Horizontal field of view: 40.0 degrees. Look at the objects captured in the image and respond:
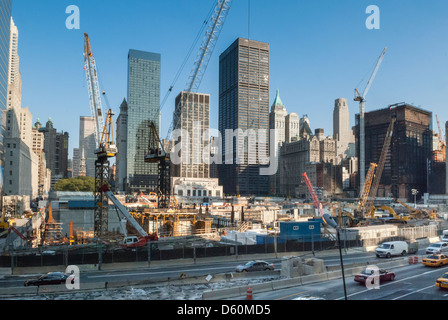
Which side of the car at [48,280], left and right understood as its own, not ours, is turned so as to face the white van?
back

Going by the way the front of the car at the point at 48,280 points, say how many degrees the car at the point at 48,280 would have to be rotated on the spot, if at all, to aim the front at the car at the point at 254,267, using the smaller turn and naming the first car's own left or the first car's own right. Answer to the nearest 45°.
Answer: approximately 180°

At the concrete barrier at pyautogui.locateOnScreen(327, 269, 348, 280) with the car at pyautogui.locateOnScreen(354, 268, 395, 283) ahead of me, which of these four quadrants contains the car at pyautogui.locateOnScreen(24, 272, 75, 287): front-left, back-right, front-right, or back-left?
back-right

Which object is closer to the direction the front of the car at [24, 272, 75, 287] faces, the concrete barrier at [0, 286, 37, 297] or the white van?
the concrete barrier

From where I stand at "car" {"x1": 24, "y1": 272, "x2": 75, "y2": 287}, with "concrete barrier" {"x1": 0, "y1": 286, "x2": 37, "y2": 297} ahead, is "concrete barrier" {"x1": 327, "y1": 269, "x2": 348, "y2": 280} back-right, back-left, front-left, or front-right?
back-left

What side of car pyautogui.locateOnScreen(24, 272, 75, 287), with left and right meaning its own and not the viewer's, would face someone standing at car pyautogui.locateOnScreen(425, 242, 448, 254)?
back

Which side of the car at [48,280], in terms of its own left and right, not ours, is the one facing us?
left

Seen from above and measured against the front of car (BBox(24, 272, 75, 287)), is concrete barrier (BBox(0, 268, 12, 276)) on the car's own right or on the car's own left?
on the car's own right

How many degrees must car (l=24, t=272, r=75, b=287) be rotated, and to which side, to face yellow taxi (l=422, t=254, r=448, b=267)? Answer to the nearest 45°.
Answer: approximately 180°
